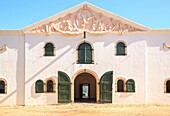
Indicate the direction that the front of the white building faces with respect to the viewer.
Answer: facing the viewer
